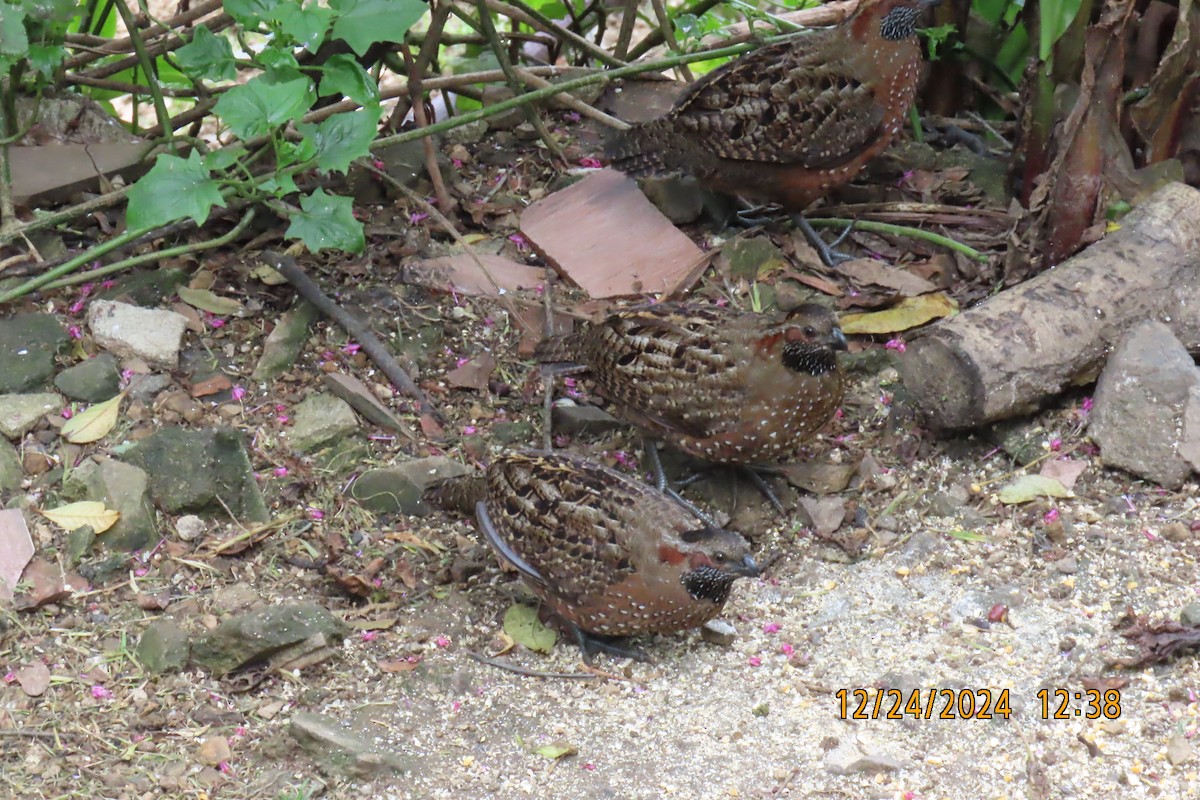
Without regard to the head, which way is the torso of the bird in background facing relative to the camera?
to the viewer's right

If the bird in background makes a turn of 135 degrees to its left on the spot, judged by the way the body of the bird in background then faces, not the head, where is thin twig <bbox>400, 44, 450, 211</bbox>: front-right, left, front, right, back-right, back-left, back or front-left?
front-left

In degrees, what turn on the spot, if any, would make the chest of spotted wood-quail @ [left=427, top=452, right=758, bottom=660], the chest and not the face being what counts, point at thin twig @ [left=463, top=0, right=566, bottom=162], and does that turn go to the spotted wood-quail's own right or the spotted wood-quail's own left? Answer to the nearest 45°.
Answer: approximately 135° to the spotted wood-quail's own left

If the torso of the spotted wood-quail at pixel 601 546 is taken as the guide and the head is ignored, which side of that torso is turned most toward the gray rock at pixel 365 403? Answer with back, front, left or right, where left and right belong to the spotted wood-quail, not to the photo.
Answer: back

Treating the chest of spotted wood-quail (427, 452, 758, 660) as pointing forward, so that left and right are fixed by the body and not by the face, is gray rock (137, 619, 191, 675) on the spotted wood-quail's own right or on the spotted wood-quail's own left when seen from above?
on the spotted wood-quail's own right

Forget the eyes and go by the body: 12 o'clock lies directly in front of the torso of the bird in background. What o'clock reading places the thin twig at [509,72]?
The thin twig is roughly at 6 o'clock from the bird in background.

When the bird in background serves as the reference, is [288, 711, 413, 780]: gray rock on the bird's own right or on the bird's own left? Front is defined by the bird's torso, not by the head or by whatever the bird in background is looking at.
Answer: on the bird's own right

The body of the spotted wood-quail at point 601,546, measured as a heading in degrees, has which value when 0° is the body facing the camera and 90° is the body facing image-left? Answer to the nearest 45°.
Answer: approximately 315°

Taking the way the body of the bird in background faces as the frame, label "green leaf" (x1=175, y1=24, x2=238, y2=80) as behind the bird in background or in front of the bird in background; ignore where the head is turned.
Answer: behind

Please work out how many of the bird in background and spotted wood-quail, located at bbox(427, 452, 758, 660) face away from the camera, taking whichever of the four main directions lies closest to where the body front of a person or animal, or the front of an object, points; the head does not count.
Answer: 0

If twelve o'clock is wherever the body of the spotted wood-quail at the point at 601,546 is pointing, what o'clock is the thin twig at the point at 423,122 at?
The thin twig is roughly at 7 o'clock from the spotted wood-quail.

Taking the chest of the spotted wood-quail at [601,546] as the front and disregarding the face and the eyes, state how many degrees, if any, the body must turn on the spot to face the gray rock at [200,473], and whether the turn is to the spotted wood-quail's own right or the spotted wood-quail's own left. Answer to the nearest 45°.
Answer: approximately 135° to the spotted wood-quail's own right

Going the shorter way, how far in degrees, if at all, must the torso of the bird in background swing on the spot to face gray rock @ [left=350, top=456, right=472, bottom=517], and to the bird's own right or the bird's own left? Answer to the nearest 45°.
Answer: approximately 135° to the bird's own right
